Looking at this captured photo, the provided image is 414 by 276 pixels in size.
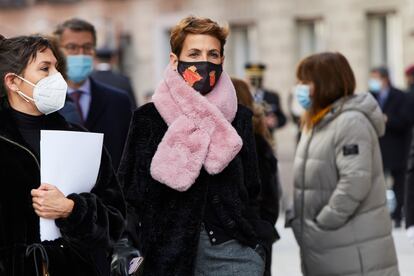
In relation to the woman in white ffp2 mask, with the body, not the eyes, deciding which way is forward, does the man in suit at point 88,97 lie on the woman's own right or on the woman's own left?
on the woman's own left

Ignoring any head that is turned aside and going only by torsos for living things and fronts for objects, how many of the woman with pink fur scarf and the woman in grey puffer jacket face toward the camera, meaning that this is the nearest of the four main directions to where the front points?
1

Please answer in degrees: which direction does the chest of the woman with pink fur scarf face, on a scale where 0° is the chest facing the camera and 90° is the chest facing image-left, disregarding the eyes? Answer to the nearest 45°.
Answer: approximately 0°

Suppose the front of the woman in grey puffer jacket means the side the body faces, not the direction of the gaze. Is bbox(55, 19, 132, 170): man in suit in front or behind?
in front

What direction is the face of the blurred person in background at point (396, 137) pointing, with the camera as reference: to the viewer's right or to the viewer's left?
to the viewer's left

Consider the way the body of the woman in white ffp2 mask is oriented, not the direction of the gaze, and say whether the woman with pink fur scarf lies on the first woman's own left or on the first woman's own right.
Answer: on the first woman's own left

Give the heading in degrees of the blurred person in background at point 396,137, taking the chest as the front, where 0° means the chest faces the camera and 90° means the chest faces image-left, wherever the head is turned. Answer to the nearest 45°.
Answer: approximately 45°
